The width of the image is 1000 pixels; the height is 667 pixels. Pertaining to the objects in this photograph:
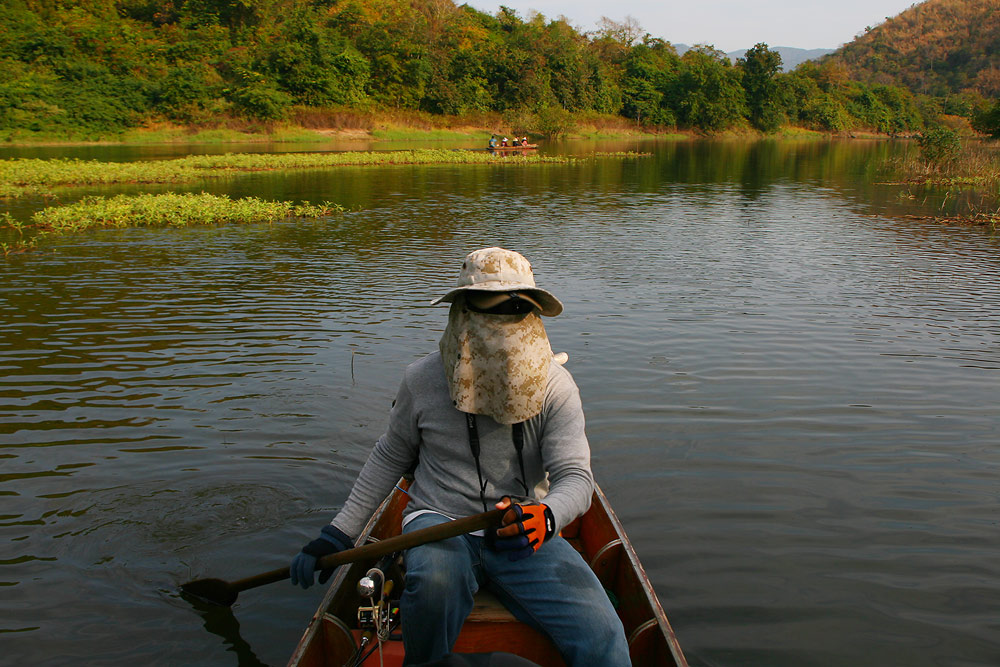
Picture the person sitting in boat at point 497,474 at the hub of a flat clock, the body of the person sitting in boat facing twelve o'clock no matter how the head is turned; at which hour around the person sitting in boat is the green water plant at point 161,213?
The green water plant is roughly at 5 o'clock from the person sitting in boat.

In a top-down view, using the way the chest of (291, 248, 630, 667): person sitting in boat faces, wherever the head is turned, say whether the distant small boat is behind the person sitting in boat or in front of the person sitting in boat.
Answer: behind

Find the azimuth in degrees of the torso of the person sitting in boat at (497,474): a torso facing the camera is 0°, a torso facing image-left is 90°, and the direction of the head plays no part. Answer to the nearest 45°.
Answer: approximately 0°

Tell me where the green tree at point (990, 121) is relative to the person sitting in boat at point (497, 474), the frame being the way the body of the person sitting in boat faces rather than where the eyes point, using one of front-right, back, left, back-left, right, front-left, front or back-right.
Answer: back-left

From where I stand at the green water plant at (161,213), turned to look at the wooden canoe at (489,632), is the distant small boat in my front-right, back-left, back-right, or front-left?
back-left
